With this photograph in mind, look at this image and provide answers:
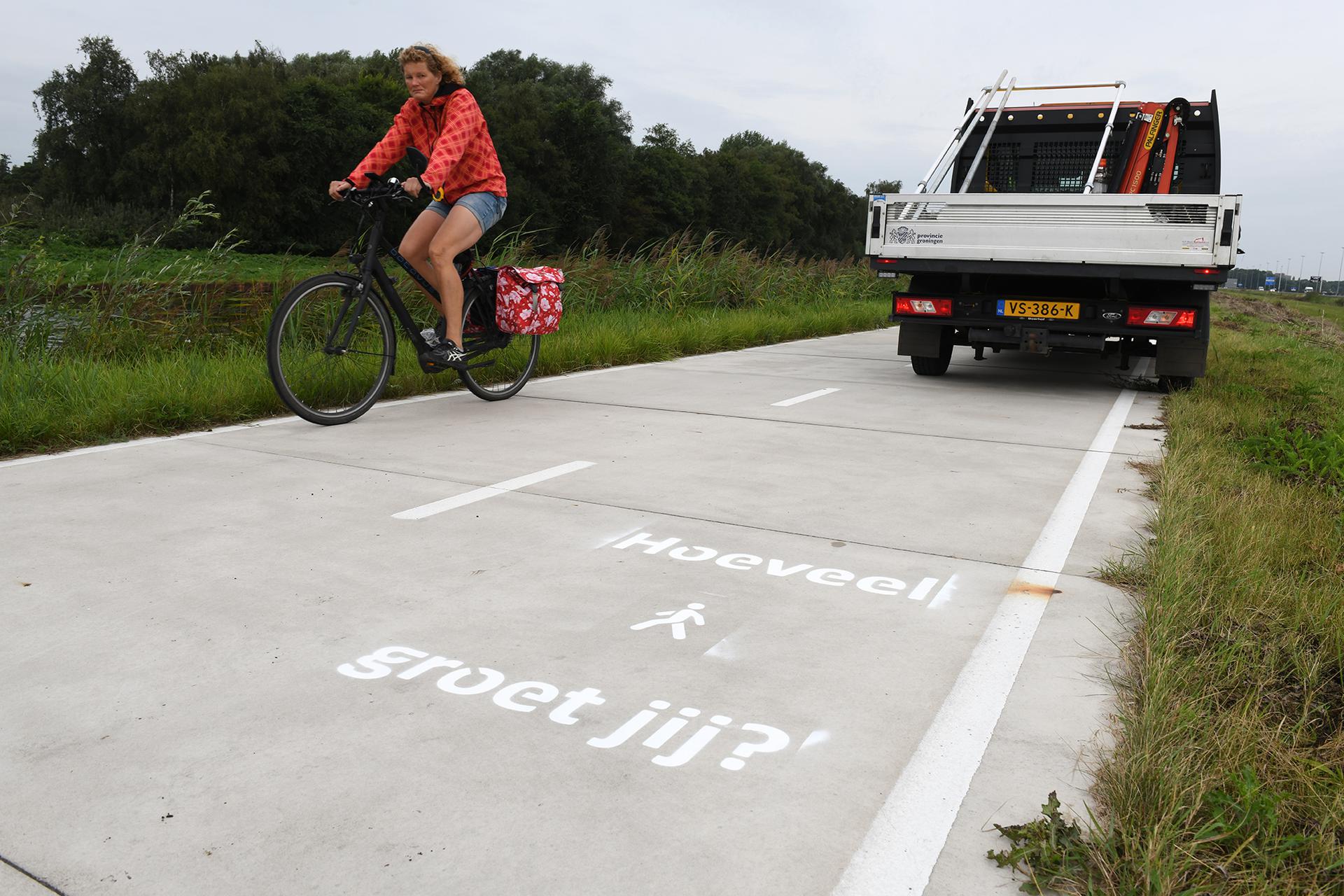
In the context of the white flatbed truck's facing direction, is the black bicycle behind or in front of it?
behind

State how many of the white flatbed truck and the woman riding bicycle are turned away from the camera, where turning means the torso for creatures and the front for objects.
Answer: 1

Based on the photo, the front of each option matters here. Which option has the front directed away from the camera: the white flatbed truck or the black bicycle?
the white flatbed truck

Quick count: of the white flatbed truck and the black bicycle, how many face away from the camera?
1

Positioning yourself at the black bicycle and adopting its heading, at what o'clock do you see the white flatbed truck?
The white flatbed truck is roughly at 7 o'clock from the black bicycle.

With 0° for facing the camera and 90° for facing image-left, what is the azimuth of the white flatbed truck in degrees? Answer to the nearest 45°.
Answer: approximately 180°

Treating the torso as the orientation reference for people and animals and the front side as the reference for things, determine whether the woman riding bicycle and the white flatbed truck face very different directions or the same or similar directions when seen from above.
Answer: very different directions

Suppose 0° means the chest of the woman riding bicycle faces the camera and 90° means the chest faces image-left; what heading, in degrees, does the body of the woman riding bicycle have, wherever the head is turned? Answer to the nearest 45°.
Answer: approximately 45°

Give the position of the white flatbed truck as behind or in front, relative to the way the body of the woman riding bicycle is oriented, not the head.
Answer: behind

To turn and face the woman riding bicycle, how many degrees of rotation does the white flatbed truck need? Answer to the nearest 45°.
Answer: approximately 135° to its left
